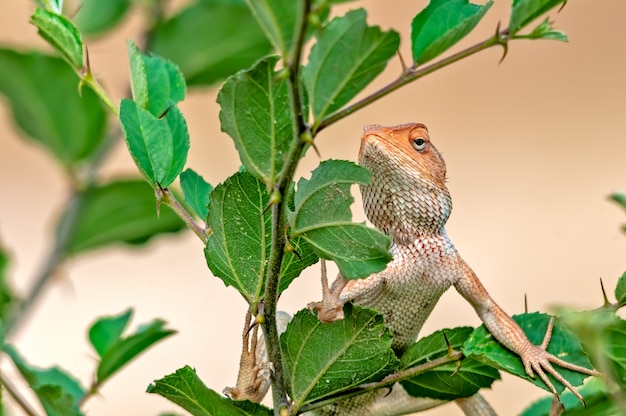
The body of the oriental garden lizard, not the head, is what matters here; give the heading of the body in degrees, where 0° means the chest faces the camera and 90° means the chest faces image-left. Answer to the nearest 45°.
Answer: approximately 45°

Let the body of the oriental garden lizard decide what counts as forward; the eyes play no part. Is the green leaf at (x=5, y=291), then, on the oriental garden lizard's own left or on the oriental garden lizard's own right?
on the oriental garden lizard's own right
